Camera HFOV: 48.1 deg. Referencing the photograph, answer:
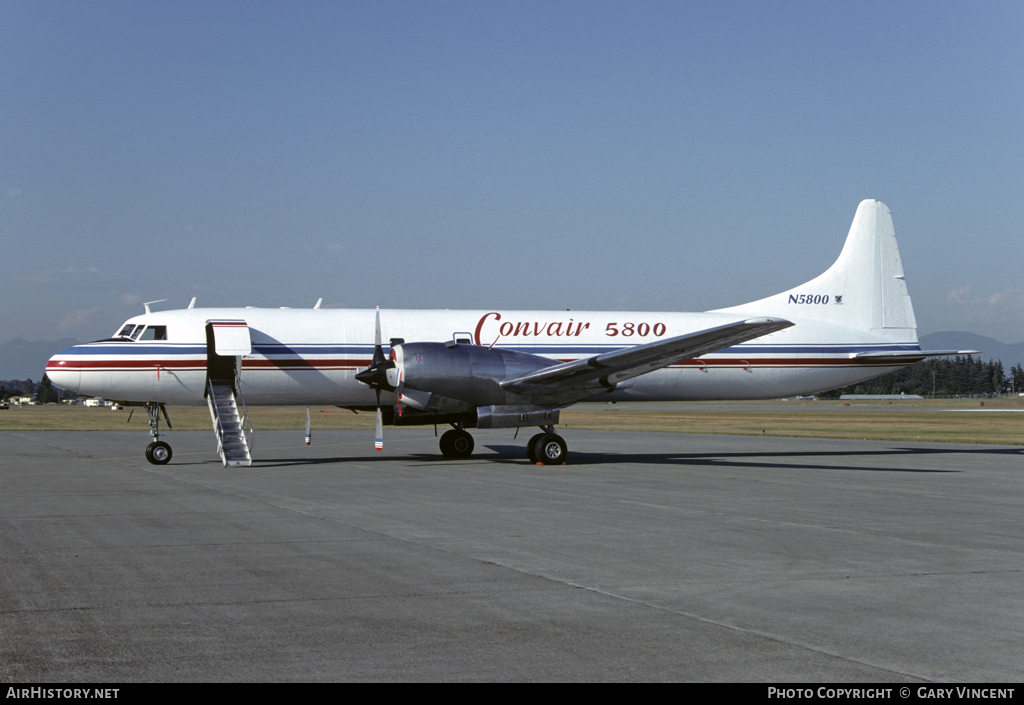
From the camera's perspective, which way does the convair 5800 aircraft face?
to the viewer's left
